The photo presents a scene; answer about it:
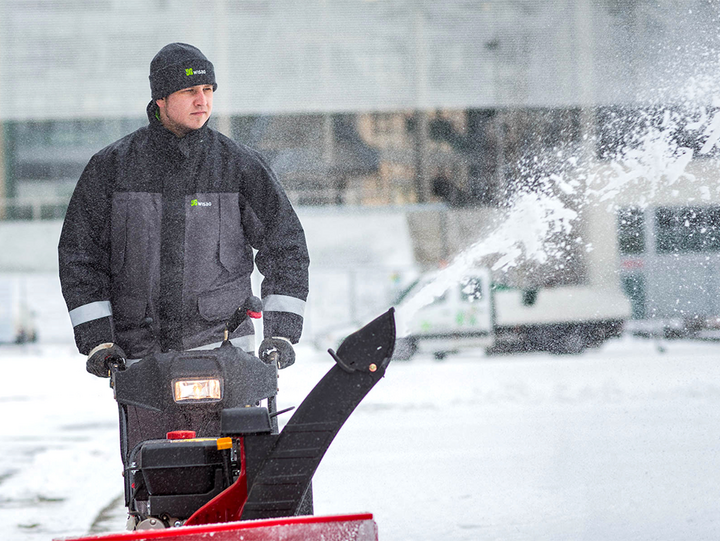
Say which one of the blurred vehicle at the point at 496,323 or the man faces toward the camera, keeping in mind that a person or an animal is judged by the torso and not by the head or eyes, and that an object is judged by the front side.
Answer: the man

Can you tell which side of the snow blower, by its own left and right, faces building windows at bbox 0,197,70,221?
back

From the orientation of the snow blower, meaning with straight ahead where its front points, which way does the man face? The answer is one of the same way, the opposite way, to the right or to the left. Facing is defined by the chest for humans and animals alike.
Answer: the same way

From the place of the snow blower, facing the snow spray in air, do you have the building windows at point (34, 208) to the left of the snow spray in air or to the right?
left

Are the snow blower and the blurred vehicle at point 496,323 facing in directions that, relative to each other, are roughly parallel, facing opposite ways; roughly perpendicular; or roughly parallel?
roughly perpendicular

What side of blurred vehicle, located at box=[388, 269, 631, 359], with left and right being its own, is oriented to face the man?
left

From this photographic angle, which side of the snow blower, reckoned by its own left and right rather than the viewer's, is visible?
front

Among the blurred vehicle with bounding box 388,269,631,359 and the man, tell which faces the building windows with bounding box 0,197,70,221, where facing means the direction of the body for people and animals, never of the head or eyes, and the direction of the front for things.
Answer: the blurred vehicle

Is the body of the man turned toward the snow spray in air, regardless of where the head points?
no

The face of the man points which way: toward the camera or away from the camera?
toward the camera

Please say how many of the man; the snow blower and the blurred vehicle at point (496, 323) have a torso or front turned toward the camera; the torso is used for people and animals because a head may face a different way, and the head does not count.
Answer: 2

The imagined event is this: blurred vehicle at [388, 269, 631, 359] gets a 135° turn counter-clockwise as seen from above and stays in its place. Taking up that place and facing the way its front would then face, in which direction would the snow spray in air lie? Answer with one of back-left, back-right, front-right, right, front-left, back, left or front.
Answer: front-right

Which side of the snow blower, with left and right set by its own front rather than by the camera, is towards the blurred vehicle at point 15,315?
back

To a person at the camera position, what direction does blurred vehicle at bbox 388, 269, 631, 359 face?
facing to the left of the viewer

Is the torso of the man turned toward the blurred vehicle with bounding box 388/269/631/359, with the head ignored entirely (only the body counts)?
no

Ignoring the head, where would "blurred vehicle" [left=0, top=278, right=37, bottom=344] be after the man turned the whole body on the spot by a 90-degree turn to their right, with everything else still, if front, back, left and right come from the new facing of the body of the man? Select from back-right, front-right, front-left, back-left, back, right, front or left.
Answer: right

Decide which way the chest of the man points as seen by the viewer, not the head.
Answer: toward the camera

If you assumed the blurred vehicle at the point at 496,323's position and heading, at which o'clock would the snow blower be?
The snow blower is roughly at 9 o'clock from the blurred vehicle.
